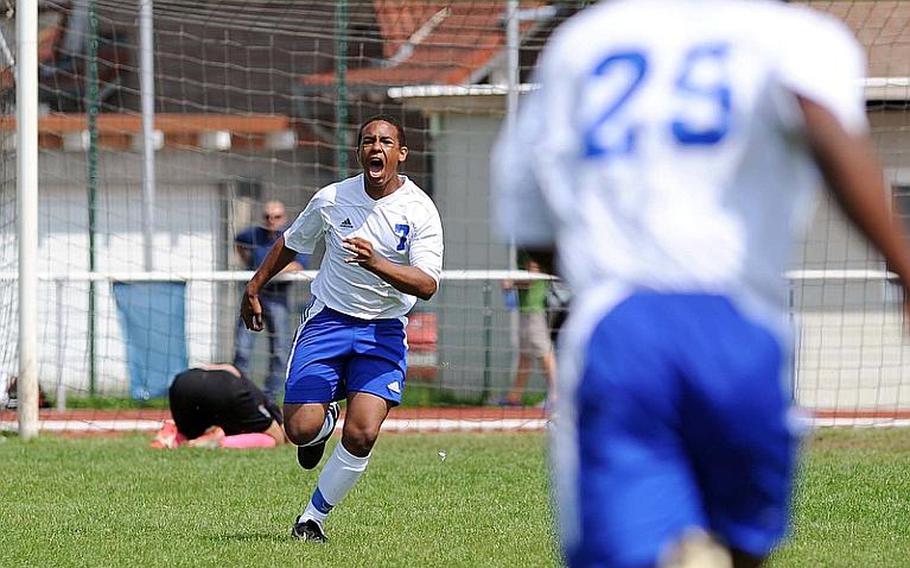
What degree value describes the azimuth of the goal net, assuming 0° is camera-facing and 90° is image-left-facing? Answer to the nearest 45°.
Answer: approximately 0°

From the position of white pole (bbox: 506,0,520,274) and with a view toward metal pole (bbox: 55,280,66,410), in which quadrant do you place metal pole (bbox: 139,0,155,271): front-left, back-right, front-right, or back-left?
front-right

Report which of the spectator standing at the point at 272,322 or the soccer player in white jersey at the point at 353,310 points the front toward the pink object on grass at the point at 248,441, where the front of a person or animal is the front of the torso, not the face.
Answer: the spectator standing

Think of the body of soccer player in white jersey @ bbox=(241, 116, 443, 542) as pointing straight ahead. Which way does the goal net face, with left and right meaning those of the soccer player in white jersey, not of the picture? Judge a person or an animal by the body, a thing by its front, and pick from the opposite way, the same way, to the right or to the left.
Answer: the same way

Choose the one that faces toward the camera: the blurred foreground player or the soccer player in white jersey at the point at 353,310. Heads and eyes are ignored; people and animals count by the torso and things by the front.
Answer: the soccer player in white jersey

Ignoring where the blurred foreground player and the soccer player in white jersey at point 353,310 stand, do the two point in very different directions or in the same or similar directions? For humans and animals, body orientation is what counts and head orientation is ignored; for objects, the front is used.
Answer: very different directions

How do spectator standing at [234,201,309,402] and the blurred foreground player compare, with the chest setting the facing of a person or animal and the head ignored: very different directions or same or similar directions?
very different directions

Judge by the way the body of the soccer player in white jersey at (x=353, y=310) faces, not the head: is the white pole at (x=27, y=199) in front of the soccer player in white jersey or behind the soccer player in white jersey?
behind

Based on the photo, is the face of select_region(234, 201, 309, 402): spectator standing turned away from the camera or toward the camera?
toward the camera

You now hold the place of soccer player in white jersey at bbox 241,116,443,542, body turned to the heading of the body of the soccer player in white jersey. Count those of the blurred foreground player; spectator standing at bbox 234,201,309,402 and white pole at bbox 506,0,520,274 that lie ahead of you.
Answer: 1

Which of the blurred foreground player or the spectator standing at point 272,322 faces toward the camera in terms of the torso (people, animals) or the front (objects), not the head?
the spectator standing

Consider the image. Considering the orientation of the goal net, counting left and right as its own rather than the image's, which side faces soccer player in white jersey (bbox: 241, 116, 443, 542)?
front

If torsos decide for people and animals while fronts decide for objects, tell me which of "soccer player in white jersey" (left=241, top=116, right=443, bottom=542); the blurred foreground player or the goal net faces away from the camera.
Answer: the blurred foreground player

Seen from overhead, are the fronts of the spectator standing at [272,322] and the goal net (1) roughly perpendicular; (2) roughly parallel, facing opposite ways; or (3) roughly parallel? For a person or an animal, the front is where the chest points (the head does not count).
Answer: roughly parallel

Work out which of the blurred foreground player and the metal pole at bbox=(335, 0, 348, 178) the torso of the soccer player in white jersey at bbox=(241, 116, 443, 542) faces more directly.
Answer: the blurred foreground player

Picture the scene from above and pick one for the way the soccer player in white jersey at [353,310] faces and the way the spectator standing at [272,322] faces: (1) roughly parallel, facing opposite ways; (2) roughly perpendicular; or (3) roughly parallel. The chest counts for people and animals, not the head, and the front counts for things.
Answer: roughly parallel

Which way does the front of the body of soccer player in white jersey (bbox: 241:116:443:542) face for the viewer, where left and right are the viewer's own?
facing the viewer

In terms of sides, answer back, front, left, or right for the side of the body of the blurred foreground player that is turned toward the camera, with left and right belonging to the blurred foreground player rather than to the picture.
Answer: back

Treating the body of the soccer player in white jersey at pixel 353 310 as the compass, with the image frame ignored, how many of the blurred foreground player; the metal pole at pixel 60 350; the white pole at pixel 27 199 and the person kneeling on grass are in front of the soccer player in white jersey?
1
